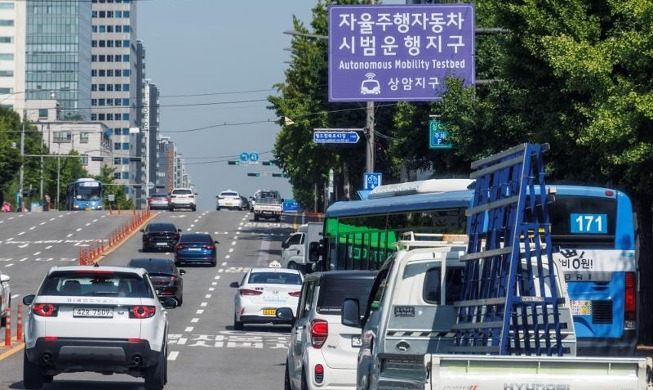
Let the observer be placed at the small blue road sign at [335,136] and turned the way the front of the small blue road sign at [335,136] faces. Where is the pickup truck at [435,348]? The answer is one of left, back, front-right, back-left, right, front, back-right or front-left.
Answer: front

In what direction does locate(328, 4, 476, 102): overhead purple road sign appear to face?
toward the camera

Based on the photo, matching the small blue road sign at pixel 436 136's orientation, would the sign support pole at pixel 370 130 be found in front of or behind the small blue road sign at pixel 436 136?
behind

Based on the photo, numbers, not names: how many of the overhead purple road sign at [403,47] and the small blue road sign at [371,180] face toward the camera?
2

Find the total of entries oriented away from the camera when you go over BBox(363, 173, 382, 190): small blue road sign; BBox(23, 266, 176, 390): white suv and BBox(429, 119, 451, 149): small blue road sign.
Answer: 1

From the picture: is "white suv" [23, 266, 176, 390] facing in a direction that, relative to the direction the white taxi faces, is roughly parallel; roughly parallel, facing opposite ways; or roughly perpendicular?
roughly parallel

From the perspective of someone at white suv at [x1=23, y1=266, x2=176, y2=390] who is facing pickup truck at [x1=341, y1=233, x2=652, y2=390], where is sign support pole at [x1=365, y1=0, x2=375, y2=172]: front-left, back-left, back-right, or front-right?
back-left

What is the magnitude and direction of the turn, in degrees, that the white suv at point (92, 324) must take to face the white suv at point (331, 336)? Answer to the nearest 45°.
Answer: approximately 135° to its right

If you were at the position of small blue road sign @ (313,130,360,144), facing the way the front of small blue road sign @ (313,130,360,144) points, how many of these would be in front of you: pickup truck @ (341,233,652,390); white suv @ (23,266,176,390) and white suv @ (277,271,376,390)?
3

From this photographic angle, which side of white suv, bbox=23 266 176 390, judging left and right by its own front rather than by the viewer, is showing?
back

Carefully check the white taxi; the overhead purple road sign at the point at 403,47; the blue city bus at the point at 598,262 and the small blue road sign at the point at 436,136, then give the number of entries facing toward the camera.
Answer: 2

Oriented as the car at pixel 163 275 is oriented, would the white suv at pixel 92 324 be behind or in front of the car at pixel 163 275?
behind

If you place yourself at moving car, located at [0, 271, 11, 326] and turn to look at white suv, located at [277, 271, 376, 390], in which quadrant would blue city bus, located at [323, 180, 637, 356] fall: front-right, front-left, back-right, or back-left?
front-left

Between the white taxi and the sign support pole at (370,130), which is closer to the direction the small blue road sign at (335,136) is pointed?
the white taxi

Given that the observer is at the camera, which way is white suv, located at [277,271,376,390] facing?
facing away from the viewer

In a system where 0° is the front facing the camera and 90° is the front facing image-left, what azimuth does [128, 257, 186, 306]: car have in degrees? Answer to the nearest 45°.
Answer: approximately 180°
